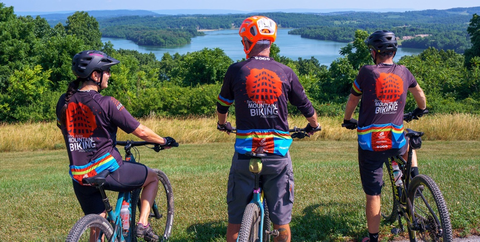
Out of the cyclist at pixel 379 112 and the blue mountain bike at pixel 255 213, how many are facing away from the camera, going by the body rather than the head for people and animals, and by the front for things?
2

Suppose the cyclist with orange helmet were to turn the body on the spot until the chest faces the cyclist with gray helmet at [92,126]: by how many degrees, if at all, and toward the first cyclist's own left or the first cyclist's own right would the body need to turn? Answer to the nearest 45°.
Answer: approximately 90° to the first cyclist's own left

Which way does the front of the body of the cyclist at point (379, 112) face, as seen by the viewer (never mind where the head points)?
away from the camera

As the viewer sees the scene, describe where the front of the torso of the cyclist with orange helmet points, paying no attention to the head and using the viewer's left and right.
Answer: facing away from the viewer

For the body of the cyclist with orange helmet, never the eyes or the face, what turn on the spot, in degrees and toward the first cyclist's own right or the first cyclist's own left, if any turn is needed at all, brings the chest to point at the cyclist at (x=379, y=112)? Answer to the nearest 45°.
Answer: approximately 45° to the first cyclist's own right

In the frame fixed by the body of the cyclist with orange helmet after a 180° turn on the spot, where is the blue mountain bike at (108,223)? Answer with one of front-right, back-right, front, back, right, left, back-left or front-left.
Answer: right

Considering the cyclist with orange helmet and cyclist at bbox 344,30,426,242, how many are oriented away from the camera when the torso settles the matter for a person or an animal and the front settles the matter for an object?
2

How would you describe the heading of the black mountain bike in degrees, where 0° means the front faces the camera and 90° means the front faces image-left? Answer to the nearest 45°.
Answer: approximately 135°

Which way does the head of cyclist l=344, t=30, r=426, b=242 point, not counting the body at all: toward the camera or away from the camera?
away from the camera

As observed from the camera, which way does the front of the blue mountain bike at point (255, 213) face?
facing away from the viewer

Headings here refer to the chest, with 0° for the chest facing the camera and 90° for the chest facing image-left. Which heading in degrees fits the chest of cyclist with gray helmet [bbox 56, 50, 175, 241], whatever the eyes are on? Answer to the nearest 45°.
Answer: approximately 225°

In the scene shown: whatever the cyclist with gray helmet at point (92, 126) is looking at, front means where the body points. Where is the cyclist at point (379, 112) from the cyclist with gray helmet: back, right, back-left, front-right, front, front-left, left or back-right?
front-right
